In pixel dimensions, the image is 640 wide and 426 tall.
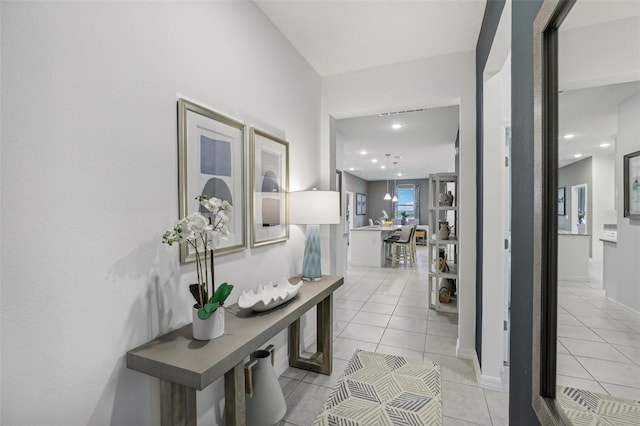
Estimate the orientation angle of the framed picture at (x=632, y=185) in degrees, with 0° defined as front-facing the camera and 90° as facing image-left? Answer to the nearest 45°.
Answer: approximately 45°

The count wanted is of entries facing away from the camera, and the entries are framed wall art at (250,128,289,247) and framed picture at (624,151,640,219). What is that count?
0
